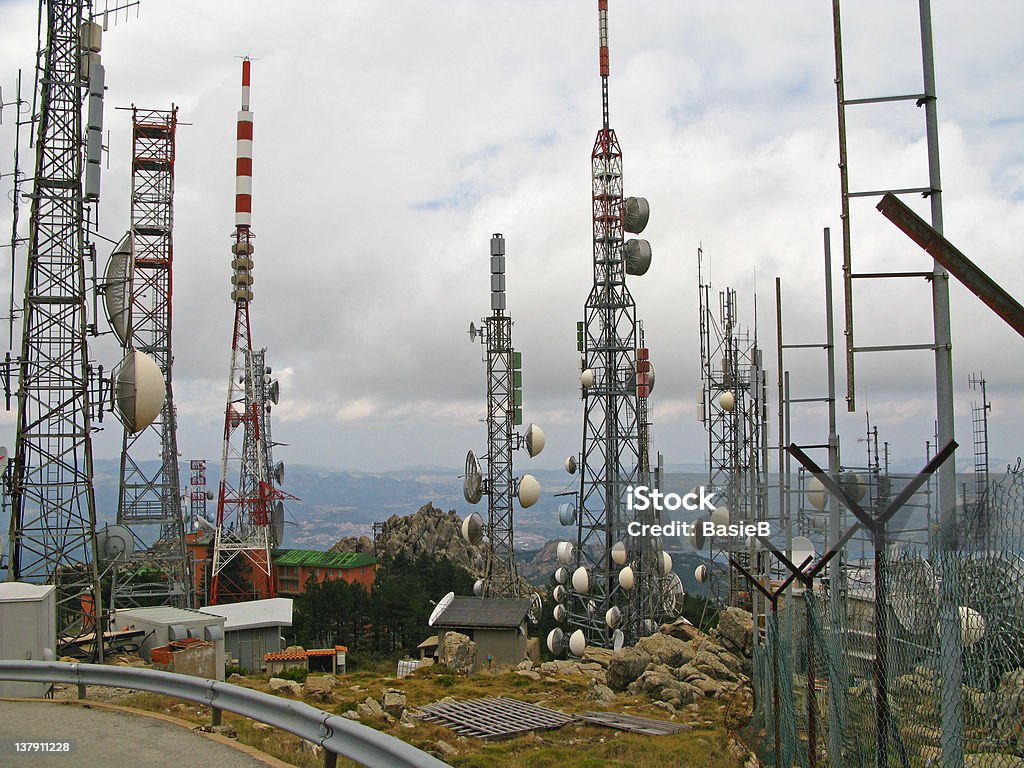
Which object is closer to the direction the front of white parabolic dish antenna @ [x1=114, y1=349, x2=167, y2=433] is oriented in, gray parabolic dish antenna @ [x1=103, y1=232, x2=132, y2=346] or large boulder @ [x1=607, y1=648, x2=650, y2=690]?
the large boulder

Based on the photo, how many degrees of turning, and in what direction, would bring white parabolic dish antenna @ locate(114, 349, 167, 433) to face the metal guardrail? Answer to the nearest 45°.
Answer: approximately 90° to its right

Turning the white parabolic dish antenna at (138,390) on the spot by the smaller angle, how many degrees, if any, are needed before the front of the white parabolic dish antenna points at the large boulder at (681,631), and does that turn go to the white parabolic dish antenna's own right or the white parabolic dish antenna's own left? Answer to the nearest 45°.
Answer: approximately 45° to the white parabolic dish antenna's own left
